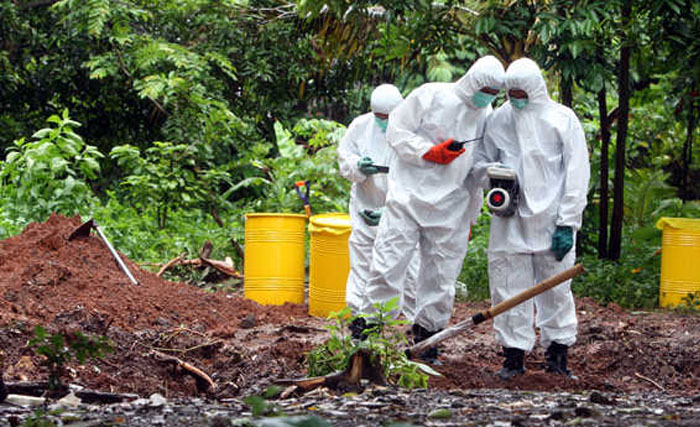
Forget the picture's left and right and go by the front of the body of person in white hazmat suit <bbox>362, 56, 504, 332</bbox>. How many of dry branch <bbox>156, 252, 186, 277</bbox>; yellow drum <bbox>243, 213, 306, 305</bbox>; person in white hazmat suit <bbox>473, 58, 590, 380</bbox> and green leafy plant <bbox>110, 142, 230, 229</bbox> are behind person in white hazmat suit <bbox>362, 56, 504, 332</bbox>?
3

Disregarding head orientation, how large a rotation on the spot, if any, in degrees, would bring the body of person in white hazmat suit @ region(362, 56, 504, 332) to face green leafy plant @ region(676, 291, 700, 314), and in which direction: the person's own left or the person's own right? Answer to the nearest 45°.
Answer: approximately 90° to the person's own left

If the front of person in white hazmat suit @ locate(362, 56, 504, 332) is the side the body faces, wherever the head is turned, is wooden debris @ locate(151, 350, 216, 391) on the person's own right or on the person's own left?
on the person's own right

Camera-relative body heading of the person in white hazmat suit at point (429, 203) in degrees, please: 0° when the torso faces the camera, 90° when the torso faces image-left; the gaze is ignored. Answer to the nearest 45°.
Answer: approximately 315°

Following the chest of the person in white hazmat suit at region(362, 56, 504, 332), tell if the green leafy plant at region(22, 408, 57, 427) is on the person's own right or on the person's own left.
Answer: on the person's own right

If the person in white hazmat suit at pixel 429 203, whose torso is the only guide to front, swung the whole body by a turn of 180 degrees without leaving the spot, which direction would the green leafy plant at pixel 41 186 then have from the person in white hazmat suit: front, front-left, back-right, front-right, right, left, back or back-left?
front

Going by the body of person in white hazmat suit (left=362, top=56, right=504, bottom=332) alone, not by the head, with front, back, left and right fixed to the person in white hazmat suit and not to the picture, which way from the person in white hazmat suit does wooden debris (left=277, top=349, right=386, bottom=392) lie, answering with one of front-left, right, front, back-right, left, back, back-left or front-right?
front-right

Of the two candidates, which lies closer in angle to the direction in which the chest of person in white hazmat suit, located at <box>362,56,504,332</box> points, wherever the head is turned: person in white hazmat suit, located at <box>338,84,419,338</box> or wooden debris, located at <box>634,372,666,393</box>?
the wooden debris

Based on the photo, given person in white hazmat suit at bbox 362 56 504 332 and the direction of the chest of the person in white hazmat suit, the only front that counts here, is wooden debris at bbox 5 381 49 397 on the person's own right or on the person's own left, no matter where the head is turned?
on the person's own right

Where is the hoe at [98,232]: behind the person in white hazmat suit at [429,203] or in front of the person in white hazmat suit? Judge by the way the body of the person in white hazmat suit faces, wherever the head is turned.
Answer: behind

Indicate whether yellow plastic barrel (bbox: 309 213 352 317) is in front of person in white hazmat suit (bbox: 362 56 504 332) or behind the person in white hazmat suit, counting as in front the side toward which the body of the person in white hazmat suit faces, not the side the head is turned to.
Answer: behind

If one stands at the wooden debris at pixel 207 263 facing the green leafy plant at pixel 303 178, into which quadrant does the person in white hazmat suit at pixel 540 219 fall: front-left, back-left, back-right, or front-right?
back-right

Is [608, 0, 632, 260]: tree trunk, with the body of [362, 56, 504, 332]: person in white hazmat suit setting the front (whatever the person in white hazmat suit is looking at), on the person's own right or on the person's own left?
on the person's own left
